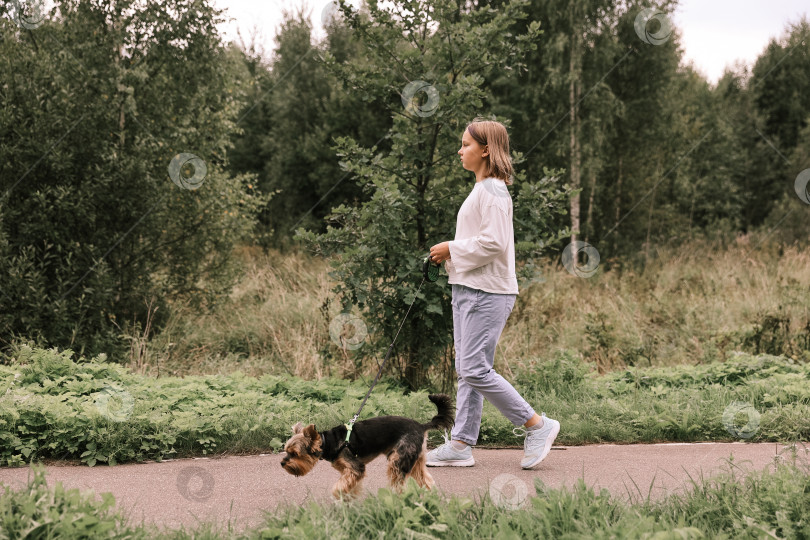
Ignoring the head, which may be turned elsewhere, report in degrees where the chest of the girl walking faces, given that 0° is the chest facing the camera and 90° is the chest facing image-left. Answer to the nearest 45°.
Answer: approximately 90°

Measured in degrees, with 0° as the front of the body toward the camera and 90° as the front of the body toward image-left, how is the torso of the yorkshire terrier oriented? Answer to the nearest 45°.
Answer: approximately 90°

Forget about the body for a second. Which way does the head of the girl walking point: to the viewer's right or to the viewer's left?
to the viewer's left

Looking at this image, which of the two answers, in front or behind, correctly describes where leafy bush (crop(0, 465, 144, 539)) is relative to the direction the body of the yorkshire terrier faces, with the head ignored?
in front

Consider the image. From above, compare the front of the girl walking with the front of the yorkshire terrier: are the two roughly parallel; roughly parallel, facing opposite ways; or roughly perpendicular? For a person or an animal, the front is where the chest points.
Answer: roughly parallel

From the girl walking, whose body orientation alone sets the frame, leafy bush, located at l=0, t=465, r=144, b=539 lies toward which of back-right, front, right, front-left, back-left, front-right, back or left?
front-left

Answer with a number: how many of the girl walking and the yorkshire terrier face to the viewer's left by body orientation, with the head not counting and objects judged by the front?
2

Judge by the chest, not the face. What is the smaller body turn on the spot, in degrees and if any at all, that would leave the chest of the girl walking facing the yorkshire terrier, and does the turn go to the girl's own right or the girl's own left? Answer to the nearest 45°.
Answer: approximately 45° to the girl's own left

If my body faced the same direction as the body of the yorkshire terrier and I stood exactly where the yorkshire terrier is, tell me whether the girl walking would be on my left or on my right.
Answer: on my right

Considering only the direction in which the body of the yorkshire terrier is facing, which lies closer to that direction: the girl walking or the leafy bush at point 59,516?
the leafy bush
